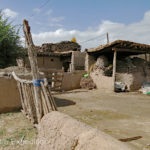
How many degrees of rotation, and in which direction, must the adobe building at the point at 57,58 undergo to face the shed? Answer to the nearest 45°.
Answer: approximately 45° to its left

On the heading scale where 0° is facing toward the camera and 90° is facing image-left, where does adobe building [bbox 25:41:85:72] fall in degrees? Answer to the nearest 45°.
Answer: approximately 0°

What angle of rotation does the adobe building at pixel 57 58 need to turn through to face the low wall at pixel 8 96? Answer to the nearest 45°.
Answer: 0° — it already faces it

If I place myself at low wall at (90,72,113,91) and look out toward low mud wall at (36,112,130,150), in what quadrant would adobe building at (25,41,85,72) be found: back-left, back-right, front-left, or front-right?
back-right

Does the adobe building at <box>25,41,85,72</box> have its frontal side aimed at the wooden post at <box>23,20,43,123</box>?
yes
